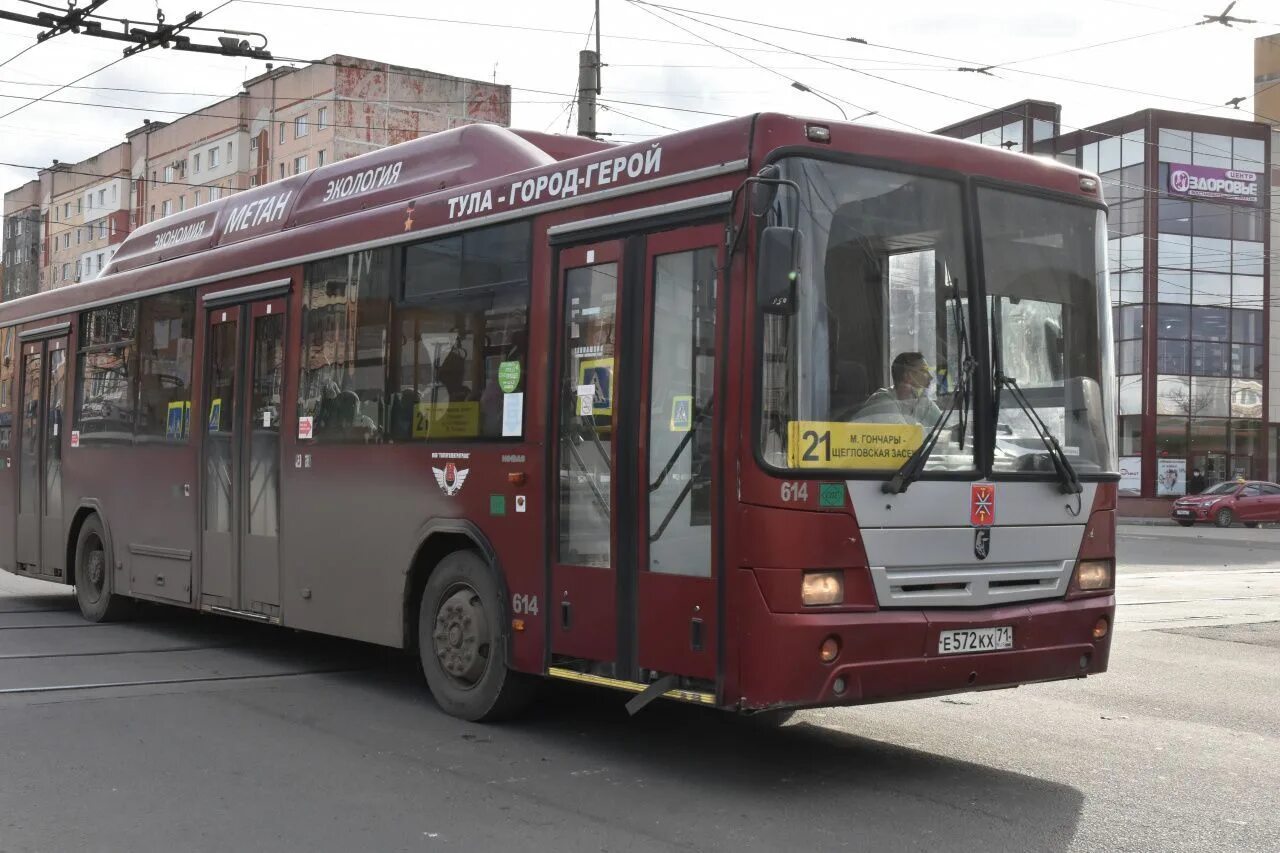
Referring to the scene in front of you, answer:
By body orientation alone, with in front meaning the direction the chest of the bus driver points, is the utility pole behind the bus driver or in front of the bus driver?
behind

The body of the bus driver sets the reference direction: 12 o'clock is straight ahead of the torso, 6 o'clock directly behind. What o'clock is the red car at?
The red car is roughly at 8 o'clock from the bus driver.

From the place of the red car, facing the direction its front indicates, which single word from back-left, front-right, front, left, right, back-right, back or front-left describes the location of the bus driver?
front-left

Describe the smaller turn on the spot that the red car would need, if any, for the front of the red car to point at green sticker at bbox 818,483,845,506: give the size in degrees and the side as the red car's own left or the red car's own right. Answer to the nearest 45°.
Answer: approximately 45° to the red car's own left

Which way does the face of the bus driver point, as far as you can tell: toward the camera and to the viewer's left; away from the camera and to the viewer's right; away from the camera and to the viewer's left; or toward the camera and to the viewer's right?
toward the camera and to the viewer's right

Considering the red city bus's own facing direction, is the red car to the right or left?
on its left

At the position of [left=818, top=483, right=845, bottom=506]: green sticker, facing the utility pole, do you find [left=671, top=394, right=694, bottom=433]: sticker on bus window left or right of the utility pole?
left

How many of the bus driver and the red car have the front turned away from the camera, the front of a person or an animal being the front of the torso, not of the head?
0

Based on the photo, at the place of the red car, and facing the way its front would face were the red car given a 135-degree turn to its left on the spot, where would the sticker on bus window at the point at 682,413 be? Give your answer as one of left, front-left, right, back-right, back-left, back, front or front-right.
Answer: right

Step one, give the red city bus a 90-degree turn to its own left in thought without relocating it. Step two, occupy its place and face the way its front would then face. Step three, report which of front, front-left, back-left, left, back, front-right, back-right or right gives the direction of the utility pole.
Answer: front-left

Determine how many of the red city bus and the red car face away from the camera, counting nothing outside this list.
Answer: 0

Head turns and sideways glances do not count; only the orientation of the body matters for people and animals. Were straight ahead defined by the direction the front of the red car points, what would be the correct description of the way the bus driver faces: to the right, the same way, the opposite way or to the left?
to the left

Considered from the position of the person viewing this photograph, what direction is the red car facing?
facing the viewer and to the left of the viewer

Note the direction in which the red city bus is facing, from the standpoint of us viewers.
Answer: facing the viewer and to the right of the viewer
